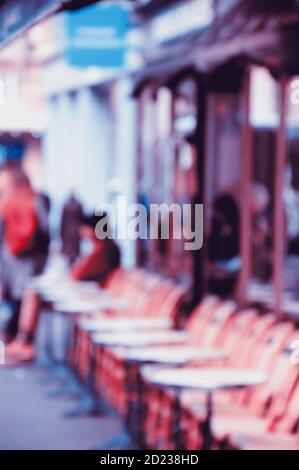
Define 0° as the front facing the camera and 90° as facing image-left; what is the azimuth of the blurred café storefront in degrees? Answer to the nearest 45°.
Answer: approximately 45°

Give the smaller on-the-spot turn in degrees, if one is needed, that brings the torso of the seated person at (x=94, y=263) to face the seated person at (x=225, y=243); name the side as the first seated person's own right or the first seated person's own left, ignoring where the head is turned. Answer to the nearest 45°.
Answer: approximately 135° to the first seated person's own left

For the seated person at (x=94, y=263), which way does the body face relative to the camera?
to the viewer's left

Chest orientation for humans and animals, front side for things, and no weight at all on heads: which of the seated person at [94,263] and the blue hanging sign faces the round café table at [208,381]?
the blue hanging sign

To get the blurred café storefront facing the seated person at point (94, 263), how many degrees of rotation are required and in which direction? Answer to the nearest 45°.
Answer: approximately 90° to its right

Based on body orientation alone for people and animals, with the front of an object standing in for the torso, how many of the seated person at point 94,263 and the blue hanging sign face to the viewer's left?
1

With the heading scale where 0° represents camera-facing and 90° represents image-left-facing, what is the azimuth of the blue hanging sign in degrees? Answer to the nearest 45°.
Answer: approximately 0°

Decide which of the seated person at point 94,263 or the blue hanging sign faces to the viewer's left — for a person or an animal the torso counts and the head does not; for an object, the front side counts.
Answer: the seated person

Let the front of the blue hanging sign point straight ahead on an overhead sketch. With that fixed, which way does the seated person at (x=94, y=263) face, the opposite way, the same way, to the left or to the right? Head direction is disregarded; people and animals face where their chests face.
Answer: to the right
